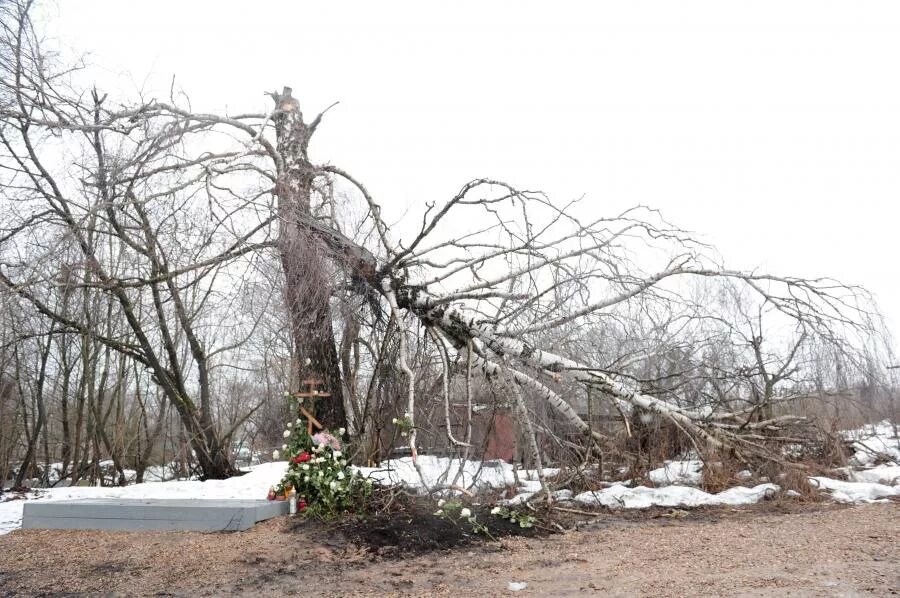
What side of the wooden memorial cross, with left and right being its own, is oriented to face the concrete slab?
right

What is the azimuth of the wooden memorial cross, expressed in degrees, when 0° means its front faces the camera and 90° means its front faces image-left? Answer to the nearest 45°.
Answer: approximately 0°
